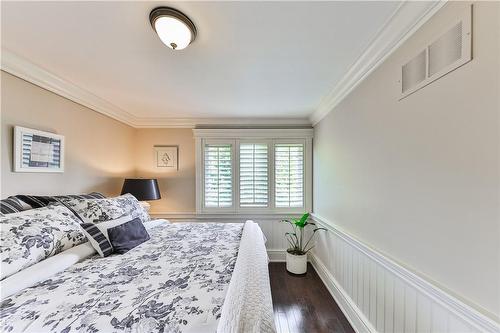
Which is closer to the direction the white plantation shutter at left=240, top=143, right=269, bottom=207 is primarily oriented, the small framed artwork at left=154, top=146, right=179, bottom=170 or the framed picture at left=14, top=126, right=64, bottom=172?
the framed picture

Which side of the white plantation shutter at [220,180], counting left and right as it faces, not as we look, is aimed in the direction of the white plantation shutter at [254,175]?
left

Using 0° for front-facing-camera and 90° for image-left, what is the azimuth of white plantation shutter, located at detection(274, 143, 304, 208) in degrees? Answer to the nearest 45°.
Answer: approximately 0°

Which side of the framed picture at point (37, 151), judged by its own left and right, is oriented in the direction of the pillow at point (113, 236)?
front

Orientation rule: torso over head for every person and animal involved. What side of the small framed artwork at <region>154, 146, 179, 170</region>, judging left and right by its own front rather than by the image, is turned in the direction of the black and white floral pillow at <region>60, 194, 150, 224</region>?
front

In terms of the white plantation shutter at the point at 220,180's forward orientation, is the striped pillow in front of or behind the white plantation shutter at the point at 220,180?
in front

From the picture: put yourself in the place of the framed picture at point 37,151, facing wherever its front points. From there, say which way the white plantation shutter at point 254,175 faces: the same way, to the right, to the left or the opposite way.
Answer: to the right

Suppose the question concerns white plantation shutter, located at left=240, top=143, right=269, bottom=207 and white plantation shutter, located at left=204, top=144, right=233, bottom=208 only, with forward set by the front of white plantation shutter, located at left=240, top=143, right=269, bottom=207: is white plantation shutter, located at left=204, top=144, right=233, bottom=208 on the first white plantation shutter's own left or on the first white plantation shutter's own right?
on the first white plantation shutter's own right

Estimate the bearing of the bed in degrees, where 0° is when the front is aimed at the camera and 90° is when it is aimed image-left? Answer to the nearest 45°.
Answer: approximately 270°

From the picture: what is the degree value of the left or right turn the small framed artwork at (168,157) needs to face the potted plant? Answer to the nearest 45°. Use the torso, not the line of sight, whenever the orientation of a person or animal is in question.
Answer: approximately 45° to its left

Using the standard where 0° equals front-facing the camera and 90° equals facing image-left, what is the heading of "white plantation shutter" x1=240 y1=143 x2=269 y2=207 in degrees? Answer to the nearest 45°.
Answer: approximately 0°
